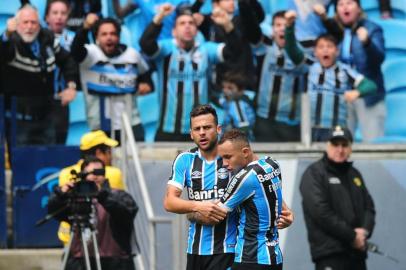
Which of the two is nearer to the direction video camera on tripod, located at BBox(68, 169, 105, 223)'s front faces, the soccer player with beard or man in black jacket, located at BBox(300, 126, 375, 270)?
the soccer player with beard

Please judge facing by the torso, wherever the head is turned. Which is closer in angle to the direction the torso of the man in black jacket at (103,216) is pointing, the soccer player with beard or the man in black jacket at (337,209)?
the soccer player with beard

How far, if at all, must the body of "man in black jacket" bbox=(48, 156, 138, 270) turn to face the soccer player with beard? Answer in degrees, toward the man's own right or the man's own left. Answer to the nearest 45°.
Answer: approximately 45° to the man's own left
